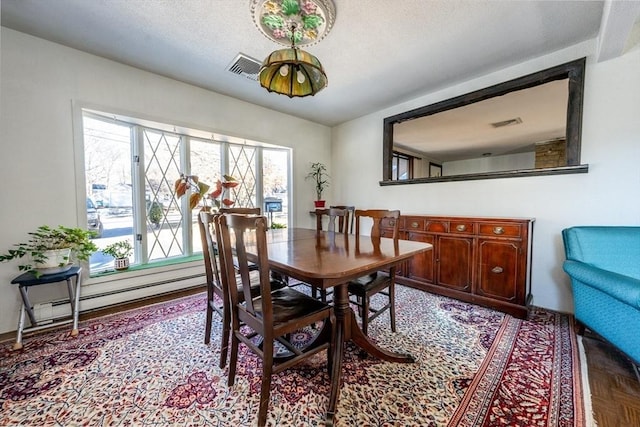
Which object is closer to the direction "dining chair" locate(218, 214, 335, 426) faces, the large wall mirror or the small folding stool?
the large wall mirror

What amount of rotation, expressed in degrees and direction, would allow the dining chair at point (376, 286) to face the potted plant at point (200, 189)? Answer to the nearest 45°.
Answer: approximately 45° to its right

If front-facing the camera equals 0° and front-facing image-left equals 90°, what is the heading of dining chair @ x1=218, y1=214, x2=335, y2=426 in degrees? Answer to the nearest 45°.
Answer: approximately 225°

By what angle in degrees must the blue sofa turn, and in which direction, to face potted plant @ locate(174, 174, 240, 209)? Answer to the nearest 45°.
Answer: approximately 90° to its right

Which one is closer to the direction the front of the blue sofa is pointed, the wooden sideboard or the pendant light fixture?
the pendant light fixture

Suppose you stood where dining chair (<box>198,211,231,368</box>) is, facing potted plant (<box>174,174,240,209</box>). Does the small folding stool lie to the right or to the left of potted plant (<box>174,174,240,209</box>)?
left

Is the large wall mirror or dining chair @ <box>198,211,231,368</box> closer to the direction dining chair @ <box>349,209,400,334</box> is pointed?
the dining chair

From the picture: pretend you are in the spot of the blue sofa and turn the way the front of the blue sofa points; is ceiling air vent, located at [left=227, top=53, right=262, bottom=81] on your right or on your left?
on your right

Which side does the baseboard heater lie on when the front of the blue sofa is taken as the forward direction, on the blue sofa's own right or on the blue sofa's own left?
on the blue sofa's own right
